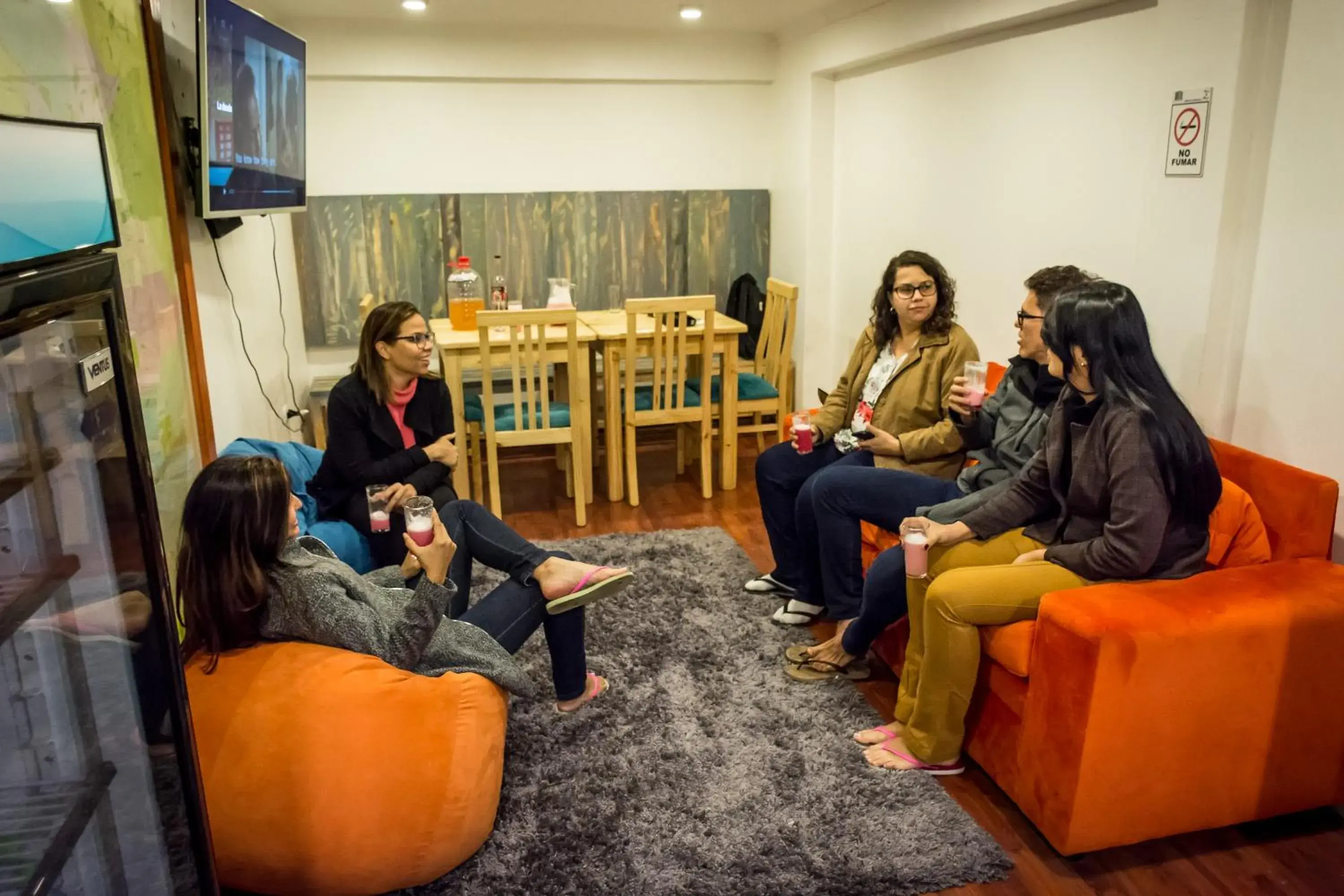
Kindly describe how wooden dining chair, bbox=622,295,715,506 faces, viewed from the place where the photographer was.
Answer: facing away from the viewer

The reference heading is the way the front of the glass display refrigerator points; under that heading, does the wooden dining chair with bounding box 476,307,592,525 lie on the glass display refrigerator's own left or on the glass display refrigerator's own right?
on the glass display refrigerator's own left

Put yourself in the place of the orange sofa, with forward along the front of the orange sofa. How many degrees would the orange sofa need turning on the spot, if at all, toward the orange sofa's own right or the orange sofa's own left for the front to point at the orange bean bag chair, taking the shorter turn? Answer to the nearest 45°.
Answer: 0° — it already faces it

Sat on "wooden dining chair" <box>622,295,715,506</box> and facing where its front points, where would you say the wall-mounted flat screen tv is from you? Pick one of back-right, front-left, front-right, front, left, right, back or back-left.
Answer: back-left

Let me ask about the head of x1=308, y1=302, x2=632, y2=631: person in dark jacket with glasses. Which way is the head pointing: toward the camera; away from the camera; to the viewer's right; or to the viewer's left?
to the viewer's right

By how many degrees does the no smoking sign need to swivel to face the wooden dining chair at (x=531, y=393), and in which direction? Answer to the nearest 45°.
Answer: approximately 45° to its right

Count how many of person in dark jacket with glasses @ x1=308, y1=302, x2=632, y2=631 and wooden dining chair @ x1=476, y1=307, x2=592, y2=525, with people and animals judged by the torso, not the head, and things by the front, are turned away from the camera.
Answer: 1

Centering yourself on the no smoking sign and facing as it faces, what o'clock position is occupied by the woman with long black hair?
The woman with long black hair is roughly at 11 o'clock from the no smoking sign.

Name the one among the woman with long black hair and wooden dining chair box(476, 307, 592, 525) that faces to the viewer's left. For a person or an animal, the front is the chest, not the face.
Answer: the woman with long black hair

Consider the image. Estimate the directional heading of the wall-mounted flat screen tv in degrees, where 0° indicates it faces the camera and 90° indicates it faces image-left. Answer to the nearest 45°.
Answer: approximately 315°

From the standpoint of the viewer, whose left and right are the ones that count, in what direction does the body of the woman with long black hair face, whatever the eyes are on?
facing to the left of the viewer

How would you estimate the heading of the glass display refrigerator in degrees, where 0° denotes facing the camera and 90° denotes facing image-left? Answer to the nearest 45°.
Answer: approximately 315°

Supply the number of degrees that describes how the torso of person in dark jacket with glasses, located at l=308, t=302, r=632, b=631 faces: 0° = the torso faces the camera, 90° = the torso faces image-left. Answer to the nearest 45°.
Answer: approximately 315°
